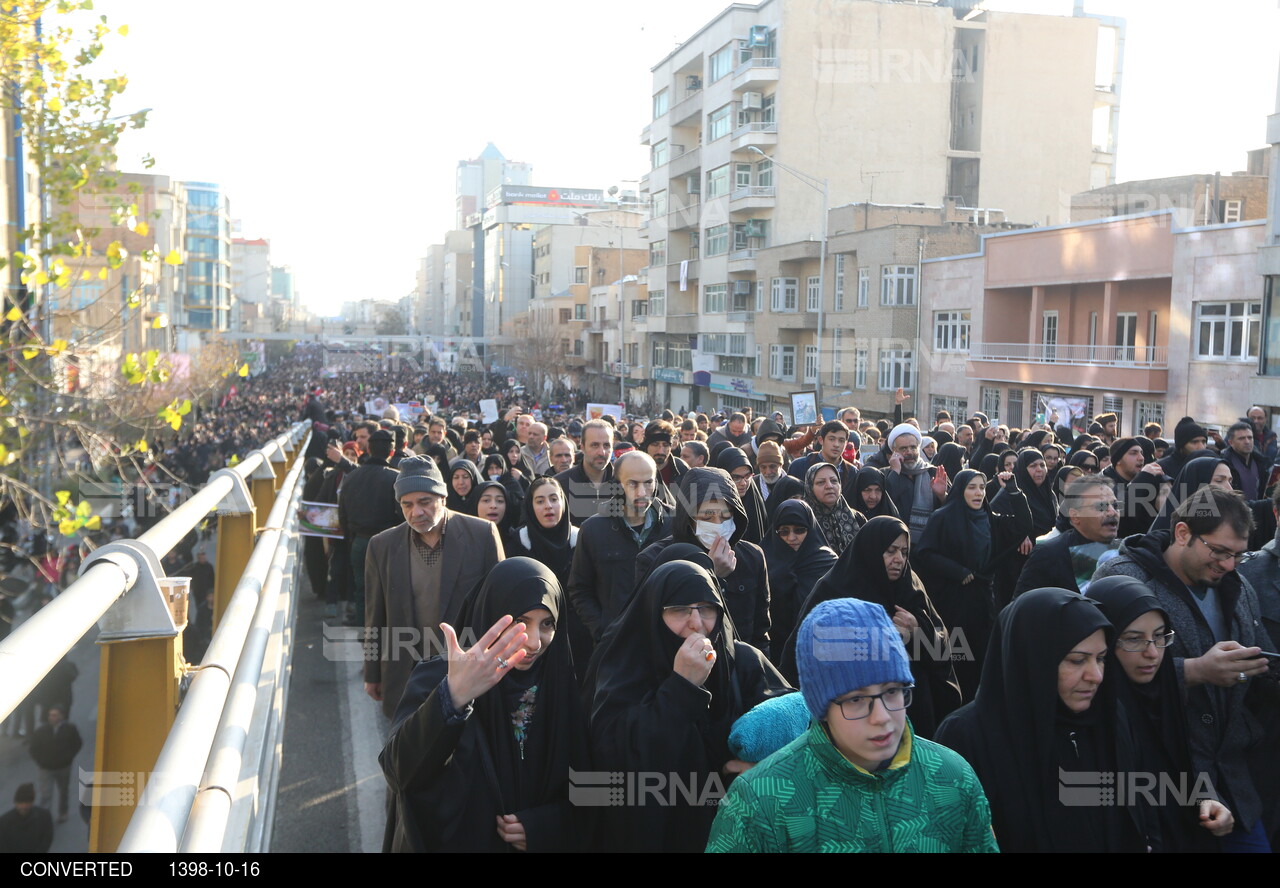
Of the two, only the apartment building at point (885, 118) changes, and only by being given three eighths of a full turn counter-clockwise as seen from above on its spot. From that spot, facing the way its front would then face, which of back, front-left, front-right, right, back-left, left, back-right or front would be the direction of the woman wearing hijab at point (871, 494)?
right

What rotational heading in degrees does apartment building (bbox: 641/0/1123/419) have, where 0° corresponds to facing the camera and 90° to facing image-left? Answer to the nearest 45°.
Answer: approximately 45°

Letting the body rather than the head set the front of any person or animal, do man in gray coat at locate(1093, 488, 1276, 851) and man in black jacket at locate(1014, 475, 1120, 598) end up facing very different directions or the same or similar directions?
same or similar directions

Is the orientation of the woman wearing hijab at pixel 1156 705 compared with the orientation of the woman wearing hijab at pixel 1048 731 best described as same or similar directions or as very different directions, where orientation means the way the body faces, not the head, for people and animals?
same or similar directions

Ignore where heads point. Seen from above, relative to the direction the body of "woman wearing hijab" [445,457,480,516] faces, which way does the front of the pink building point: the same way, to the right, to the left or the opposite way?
to the right

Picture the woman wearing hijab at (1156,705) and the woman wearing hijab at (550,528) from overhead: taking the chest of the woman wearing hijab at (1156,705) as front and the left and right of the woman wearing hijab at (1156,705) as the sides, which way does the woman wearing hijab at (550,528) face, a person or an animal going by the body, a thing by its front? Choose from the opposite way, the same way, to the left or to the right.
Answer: the same way

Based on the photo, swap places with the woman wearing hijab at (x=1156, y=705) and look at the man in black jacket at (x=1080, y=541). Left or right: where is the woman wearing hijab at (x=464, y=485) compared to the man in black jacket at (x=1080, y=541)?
left

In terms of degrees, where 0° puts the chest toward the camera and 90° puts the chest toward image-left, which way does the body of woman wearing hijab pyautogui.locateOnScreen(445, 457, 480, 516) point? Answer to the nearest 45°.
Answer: approximately 0°

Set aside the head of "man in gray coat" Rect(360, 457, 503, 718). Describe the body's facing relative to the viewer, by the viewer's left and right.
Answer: facing the viewer

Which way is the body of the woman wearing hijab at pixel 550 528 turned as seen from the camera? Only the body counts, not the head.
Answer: toward the camera

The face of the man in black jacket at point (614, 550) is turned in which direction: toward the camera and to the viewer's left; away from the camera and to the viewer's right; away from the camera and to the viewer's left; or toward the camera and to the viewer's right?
toward the camera and to the viewer's right

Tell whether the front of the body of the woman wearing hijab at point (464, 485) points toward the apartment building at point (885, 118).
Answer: no

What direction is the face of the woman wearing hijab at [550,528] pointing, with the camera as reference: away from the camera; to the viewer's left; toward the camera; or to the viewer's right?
toward the camera

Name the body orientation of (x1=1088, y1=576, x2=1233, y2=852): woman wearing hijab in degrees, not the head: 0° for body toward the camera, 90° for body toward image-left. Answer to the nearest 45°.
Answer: approximately 315°

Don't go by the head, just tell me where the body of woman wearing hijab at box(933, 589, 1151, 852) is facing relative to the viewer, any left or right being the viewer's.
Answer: facing the viewer and to the right of the viewer

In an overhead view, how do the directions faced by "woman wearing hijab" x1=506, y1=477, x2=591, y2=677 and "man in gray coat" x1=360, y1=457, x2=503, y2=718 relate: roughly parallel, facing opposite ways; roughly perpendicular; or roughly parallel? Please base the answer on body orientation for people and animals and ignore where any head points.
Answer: roughly parallel

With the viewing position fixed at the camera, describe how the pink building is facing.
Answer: facing the viewer and to the left of the viewer

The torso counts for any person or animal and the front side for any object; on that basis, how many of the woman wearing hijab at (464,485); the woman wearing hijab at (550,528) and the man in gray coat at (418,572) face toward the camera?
3
